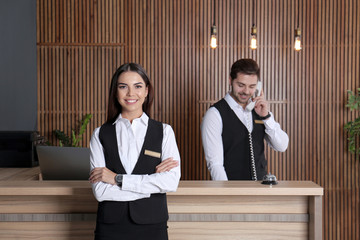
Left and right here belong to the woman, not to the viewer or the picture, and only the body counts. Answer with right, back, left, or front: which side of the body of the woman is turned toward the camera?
front

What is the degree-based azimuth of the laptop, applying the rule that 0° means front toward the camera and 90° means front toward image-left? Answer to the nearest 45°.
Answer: approximately 180°

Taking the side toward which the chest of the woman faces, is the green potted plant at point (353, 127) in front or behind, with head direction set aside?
behind

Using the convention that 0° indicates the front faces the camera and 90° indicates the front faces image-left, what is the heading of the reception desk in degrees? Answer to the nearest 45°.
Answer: approximately 0°

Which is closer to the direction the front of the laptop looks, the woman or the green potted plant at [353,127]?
the green potted plant

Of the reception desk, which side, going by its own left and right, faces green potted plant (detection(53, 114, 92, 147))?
back

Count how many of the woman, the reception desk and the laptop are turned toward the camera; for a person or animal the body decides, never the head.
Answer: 2

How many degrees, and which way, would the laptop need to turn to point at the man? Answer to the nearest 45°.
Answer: approximately 90° to its right

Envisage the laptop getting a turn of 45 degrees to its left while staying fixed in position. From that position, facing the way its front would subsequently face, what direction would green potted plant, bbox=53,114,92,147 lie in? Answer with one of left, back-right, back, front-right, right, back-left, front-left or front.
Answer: front-right
